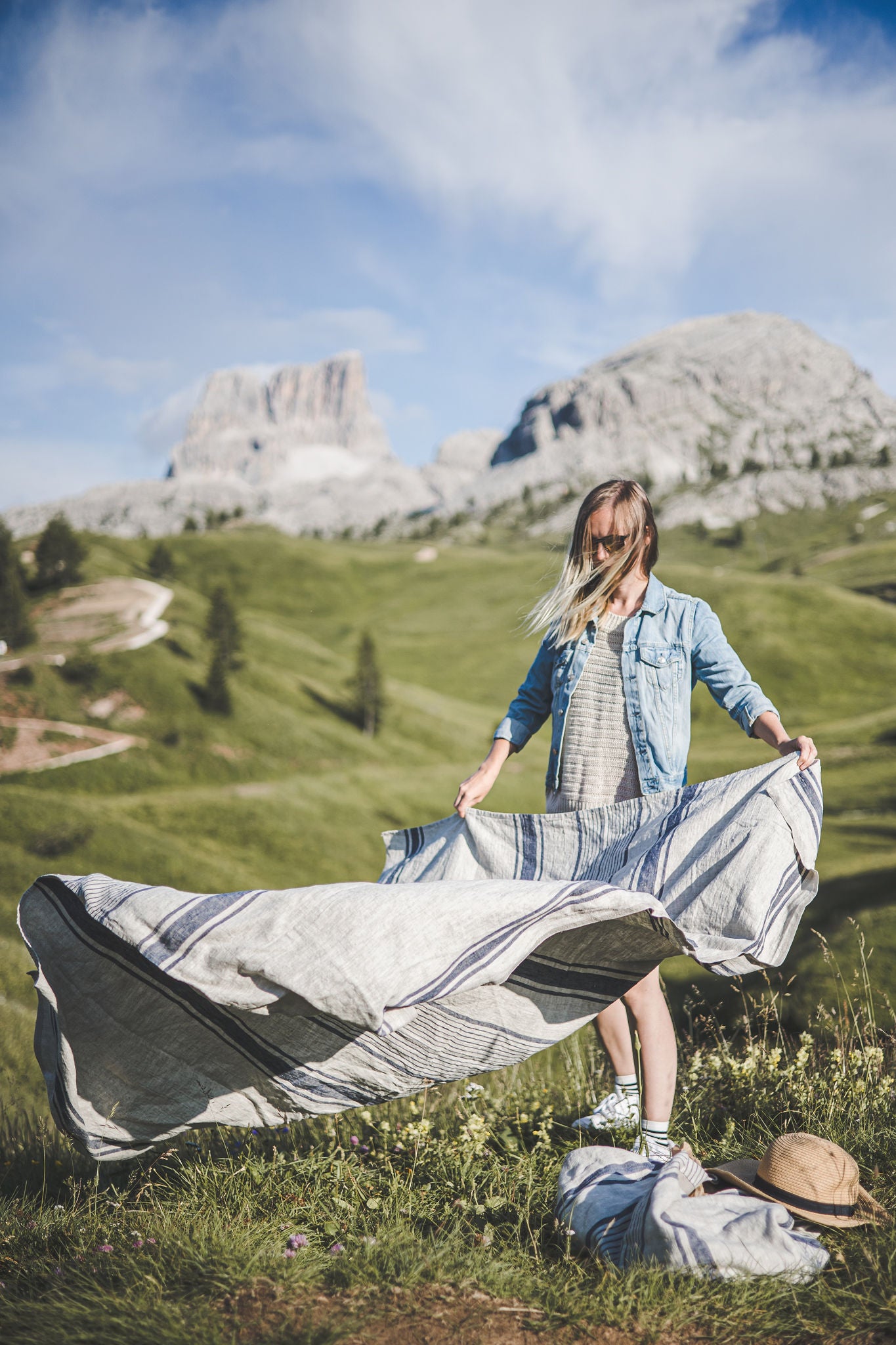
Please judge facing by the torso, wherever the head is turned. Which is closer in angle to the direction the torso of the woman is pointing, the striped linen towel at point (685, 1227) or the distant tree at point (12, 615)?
the striped linen towel

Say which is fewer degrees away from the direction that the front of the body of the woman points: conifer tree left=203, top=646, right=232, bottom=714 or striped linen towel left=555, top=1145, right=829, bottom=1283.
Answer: the striped linen towel

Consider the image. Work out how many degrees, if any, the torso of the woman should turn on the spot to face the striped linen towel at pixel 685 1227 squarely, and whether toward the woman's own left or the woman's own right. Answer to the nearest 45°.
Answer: approximately 45° to the woman's own left

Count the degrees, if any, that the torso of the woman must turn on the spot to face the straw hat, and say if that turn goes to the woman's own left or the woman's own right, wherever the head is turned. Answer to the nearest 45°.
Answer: approximately 45° to the woman's own left

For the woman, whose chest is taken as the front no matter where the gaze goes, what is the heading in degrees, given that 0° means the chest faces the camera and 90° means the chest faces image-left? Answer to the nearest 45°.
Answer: approximately 45°

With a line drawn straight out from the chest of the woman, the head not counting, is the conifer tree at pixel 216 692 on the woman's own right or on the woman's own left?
on the woman's own right

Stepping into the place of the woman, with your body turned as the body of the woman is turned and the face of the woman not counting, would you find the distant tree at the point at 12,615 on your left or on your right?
on your right

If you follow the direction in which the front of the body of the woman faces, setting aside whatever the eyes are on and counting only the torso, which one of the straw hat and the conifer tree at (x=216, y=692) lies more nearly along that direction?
the straw hat
